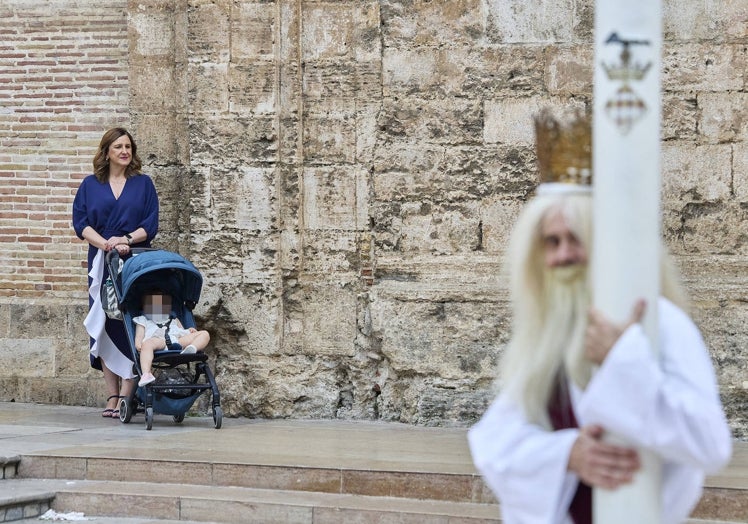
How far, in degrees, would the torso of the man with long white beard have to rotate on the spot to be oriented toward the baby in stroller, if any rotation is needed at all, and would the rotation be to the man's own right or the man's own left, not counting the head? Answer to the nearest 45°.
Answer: approximately 135° to the man's own right

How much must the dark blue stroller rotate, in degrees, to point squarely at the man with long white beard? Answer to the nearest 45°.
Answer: approximately 45° to its right

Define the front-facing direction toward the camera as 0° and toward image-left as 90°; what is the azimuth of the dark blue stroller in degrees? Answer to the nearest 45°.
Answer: approximately 315°

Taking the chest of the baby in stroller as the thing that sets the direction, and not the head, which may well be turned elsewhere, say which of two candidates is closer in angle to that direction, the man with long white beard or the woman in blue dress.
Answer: the man with long white beard

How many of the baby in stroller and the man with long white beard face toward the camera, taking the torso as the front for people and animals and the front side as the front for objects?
2
